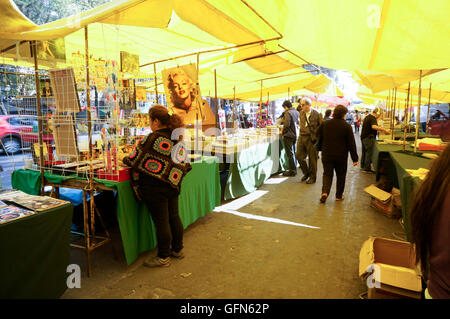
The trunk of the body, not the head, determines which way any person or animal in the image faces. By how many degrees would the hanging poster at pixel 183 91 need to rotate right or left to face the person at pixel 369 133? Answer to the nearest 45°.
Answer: approximately 135° to its left

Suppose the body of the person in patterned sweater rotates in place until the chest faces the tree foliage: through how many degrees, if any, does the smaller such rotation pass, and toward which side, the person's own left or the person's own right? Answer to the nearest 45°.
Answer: approximately 45° to the person's own right

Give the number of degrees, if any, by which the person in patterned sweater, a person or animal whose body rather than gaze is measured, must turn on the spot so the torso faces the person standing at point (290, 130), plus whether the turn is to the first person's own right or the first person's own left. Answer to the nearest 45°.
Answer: approximately 90° to the first person's own right

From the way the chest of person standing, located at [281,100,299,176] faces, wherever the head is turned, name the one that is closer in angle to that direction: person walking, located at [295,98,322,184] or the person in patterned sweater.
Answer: the person in patterned sweater

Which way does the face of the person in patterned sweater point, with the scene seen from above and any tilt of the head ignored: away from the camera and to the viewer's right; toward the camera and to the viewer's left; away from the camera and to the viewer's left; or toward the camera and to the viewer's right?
away from the camera and to the viewer's left

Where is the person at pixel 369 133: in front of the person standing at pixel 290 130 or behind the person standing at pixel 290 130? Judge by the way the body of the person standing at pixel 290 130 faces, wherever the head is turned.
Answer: behind

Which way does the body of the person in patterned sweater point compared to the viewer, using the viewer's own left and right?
facing away from the viewer and to the left of the viewer

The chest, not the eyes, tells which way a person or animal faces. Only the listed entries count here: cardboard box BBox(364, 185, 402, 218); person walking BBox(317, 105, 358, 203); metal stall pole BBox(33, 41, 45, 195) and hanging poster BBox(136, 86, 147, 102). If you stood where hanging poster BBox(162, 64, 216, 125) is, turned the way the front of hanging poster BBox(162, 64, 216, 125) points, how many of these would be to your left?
2

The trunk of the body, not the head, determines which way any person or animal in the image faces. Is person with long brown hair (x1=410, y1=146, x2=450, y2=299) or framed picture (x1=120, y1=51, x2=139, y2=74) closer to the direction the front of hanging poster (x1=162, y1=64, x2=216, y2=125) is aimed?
the person with long brown hair
